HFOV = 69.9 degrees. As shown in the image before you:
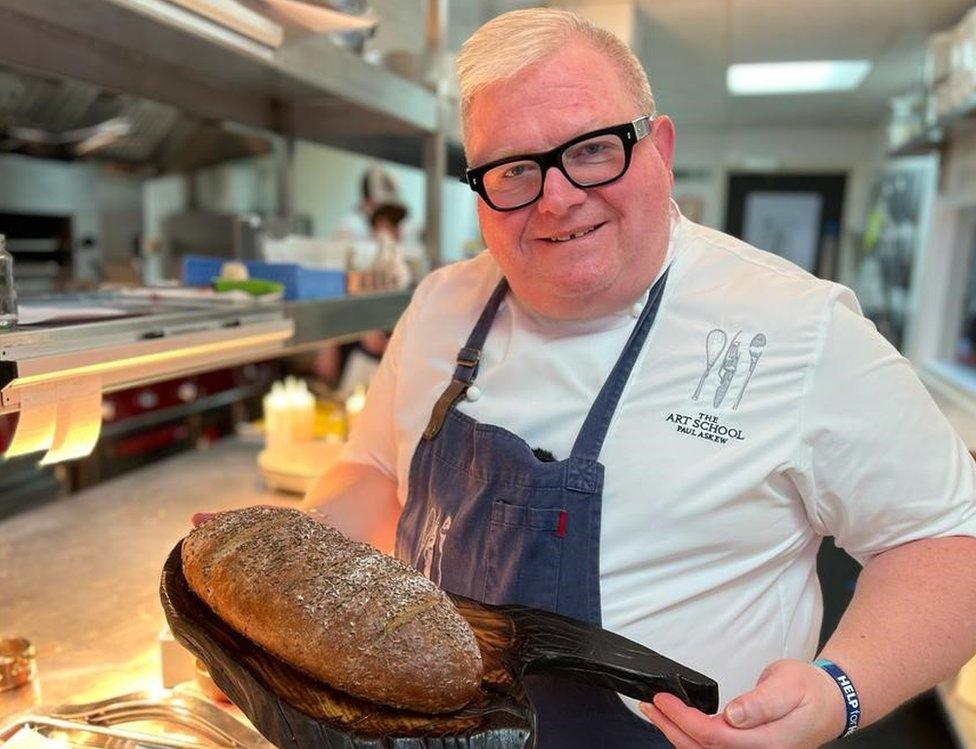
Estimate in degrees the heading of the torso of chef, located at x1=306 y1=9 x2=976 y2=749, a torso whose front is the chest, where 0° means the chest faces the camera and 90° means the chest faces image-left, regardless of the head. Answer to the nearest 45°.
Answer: approximately 45°

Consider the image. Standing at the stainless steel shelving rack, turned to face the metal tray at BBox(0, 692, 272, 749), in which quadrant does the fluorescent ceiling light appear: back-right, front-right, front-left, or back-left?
back-left

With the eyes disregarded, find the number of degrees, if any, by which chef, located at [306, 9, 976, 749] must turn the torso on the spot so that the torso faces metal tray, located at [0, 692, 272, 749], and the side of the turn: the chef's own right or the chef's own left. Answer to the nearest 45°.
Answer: approximately 45° to the chef's own right

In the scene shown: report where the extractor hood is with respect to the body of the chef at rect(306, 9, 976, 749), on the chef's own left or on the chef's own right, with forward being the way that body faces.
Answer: on the chef's own right

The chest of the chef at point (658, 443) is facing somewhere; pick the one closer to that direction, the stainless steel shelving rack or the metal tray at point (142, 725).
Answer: the metal tray

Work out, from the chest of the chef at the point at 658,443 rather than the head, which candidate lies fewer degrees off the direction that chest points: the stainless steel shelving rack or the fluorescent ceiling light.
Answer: the stainless steel shelving rack

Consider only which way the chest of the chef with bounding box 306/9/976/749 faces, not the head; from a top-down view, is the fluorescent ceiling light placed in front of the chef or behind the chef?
behind
